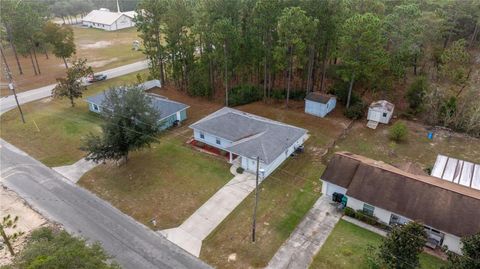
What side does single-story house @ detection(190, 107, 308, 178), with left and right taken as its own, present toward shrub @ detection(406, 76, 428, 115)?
back

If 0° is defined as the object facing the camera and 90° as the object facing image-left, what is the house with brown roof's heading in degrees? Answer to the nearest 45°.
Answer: approximately 45°

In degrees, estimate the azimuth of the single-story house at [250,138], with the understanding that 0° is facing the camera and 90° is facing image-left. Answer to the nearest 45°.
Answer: approximately 45°

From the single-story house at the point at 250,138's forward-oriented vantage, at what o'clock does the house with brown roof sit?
The house with brown roof is roughly at 9 o'clock from the single-story house.

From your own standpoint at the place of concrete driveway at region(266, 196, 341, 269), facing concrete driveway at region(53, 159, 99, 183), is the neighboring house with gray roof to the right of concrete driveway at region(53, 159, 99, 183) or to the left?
right

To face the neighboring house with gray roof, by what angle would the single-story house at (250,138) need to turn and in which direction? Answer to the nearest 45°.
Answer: approximately 90° to its right

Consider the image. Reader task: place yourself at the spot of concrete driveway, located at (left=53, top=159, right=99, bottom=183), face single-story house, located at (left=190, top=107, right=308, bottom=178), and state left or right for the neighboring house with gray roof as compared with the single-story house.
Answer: left

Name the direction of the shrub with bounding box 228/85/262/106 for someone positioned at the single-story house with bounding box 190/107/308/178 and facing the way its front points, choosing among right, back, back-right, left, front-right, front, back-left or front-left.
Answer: back-right

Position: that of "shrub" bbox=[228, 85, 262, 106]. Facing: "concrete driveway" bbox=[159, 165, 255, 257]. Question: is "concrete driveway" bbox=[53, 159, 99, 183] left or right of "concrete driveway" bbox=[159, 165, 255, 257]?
right

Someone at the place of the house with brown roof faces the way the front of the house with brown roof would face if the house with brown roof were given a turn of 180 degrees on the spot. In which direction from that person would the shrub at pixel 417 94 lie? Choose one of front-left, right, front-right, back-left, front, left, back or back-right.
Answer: front-left

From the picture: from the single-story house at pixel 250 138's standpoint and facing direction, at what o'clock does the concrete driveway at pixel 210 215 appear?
The concrete driveway is roughly at 11 o'clock from the single-story house.

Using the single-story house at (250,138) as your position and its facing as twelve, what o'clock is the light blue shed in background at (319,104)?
The light blue shed in background is roughly at 6 o'clock from the single-story house.
